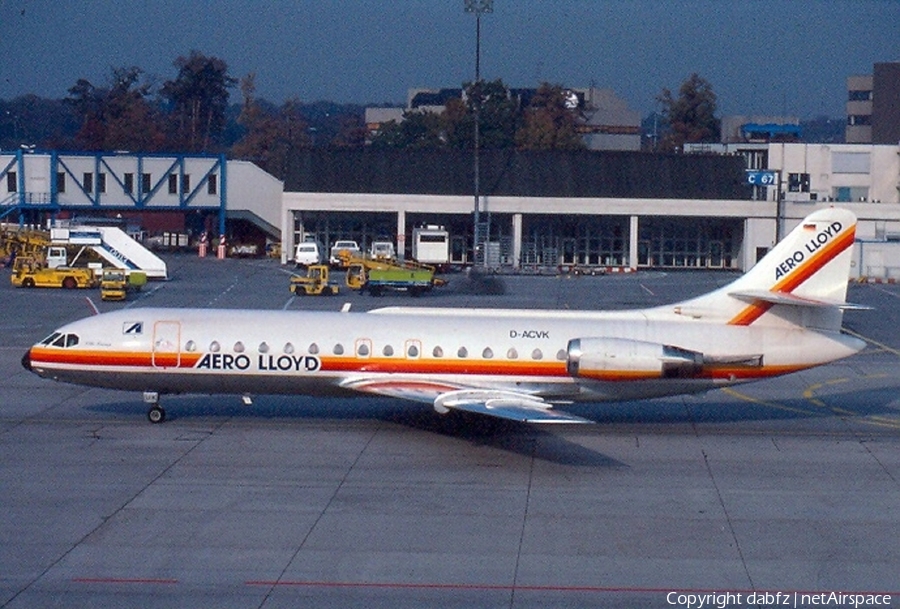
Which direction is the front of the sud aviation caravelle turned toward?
to the viewer's left
